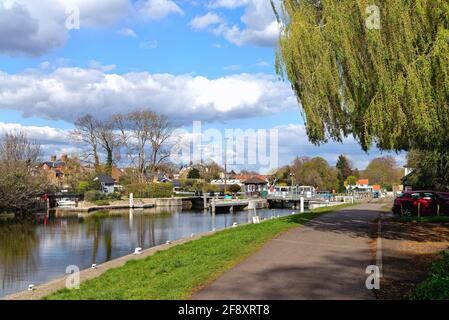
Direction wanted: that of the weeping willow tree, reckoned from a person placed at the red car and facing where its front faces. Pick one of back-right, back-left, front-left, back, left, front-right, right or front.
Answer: front-left

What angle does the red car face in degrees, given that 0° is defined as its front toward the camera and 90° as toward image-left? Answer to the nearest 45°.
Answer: approximately 45°

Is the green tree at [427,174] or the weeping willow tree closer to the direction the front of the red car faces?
the weeping willow tree

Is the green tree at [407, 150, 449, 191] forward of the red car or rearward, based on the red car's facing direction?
rearward
